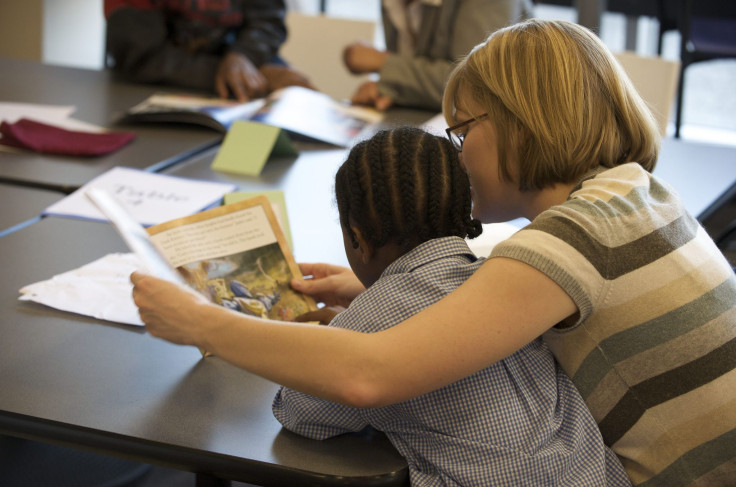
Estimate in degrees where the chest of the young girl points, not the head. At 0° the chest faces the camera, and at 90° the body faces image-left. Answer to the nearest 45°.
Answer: approximately 135°

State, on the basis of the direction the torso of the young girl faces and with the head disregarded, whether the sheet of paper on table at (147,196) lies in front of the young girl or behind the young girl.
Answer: in front

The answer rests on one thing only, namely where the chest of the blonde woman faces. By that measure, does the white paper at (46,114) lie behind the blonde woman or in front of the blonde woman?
in front

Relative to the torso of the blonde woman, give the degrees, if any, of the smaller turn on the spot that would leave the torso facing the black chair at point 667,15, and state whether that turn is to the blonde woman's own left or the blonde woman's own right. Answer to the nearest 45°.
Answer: approximately 45° to the blonde woman's own right

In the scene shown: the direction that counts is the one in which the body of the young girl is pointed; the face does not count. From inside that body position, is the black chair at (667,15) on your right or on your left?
on your right

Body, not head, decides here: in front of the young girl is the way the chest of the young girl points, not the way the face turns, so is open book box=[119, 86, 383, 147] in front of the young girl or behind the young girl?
in front

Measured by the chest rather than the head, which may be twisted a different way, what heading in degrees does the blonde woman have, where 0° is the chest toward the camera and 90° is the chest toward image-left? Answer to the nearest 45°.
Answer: approximately 135°

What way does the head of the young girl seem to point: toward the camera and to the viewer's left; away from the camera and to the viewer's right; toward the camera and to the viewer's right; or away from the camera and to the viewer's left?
away from the camera and to the viewer's left
